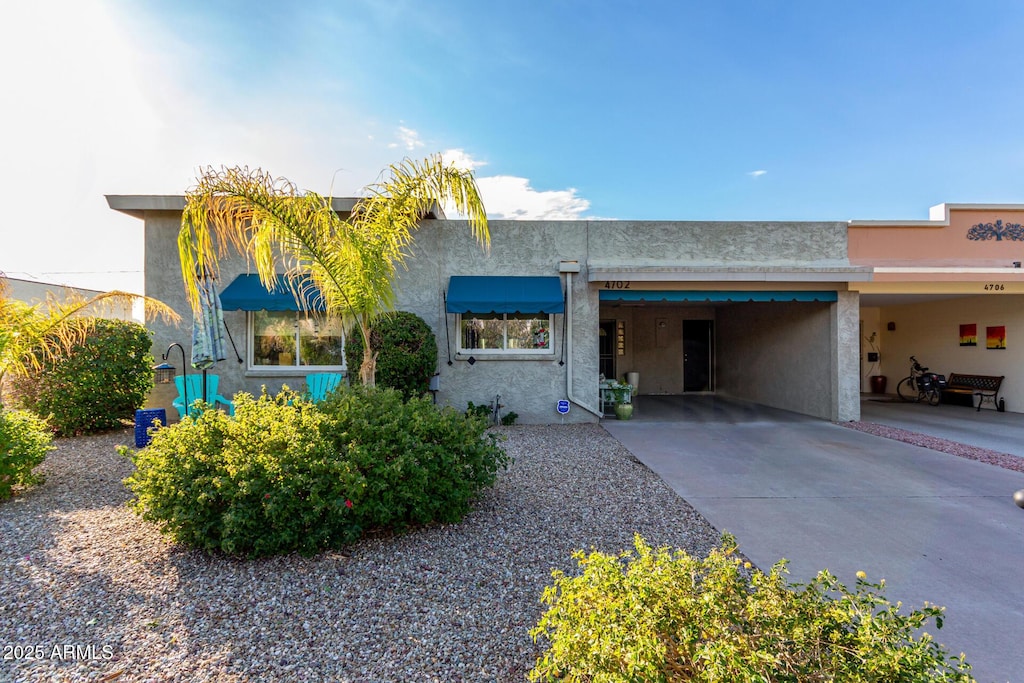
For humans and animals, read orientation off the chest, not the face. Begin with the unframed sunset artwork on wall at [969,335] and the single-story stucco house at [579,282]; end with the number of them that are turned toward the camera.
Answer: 2

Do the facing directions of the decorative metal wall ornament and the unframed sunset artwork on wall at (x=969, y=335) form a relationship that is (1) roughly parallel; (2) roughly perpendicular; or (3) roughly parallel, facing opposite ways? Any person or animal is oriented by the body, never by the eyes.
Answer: roughly parallel

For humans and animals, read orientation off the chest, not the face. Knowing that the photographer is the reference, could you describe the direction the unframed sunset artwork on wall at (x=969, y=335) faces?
facing the viewer

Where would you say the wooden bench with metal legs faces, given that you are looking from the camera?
facing the viewer and to the left of the viewer

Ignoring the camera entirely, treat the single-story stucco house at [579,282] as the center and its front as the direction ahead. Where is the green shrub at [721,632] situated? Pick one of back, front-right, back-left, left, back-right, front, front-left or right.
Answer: front

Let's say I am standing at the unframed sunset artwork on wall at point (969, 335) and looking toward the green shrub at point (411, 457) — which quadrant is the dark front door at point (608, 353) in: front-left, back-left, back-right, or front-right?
front-right

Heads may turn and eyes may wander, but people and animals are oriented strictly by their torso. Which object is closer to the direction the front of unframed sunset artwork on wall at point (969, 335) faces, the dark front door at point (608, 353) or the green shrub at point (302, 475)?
the green shrub

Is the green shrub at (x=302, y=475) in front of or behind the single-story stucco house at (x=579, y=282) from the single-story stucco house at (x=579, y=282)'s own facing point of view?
in front

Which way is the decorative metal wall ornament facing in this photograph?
toward the camera

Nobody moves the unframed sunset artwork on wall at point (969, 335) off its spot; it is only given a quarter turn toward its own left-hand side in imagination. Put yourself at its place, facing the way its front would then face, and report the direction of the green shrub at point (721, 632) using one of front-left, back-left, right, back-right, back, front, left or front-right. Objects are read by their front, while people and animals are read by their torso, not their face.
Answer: right
